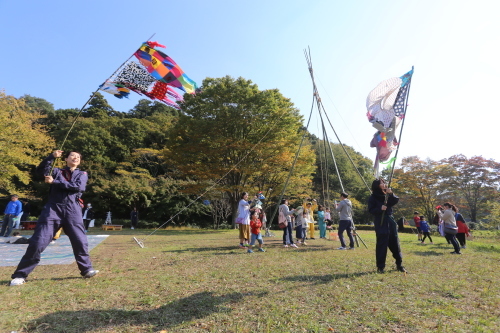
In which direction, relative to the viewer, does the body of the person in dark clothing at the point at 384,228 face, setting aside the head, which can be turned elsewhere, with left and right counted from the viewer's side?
facing the viewer and to the right of the viewer

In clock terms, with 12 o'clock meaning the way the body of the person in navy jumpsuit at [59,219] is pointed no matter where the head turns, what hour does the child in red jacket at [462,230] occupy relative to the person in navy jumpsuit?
The child in red jacket is roughly at 9 o'clock from the person in navy jumpsuit.

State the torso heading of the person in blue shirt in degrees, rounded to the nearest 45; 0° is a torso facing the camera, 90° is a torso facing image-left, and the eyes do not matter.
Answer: approximately 0°

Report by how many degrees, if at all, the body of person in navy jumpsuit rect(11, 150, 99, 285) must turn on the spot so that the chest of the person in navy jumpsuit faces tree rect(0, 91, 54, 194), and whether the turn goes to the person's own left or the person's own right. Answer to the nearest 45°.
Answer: approximately 180°

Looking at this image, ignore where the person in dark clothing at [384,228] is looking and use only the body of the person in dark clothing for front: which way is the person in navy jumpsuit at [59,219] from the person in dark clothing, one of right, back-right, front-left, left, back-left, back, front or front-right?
right

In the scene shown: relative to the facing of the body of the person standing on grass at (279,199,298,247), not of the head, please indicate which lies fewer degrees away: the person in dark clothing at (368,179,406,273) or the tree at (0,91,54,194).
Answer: the person in dark clothing

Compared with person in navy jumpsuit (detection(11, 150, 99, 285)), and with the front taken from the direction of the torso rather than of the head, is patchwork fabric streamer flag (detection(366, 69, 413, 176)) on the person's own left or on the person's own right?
on the person's own left

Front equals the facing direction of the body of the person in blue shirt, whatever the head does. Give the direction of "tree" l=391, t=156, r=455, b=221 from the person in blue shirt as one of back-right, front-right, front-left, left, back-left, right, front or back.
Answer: left
